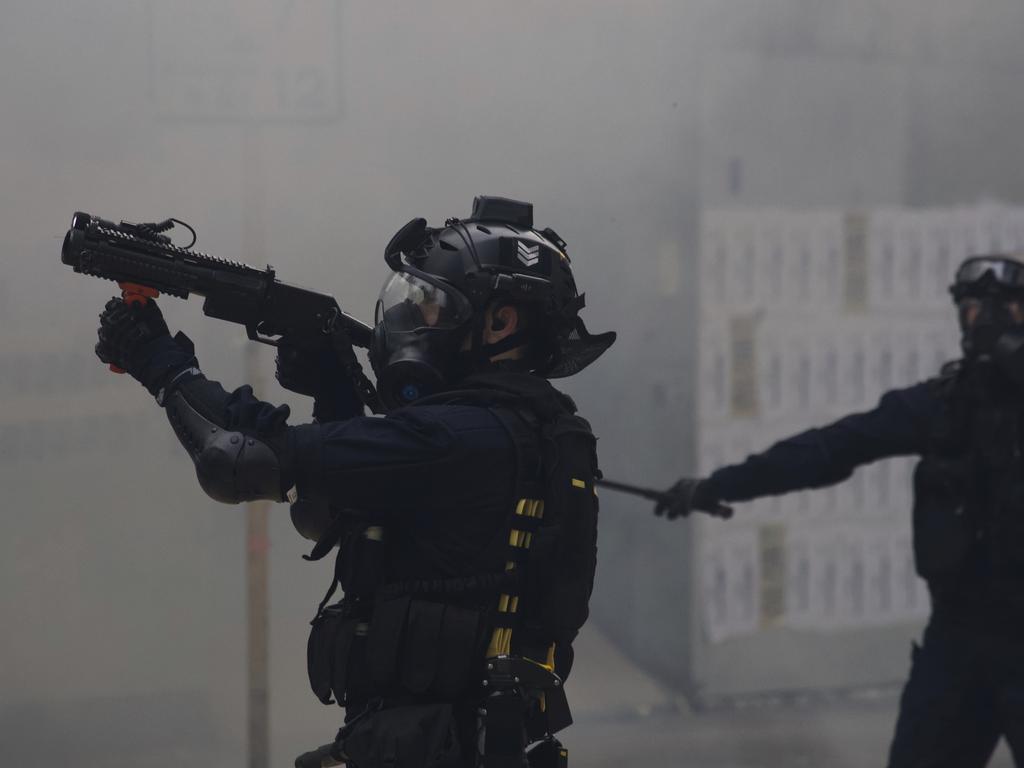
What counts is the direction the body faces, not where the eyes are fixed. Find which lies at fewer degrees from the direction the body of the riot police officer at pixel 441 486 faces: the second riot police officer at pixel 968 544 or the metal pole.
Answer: the metal pole

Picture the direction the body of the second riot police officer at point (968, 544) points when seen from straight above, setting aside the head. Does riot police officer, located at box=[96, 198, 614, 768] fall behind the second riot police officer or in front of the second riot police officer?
in front

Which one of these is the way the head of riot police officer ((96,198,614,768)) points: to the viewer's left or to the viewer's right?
to the viewer's left

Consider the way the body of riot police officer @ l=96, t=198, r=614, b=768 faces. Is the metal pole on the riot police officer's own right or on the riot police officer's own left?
on the riot police officer's own right

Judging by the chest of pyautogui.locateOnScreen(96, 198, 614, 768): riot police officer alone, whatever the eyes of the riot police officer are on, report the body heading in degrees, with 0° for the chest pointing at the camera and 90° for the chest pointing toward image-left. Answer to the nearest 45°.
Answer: approximately 90°

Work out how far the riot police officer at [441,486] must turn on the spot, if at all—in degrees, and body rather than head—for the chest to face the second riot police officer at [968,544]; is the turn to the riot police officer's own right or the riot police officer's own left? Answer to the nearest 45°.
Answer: approximately 135° to the riot police officer's own right

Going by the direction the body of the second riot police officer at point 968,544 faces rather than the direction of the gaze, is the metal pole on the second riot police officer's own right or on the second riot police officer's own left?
on the second riot police officer's own right
